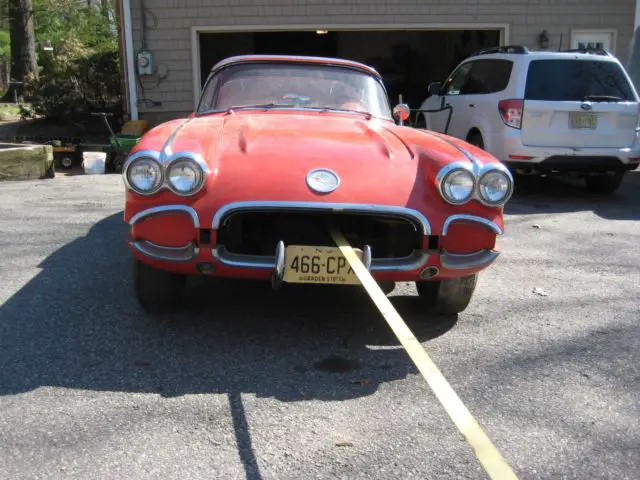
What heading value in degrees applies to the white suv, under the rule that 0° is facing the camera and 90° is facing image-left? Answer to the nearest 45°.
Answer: approximately 135°

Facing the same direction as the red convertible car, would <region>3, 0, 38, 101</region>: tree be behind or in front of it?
behind

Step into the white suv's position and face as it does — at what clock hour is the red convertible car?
The red convertible car is roughly at 8 o'clock from the white suv.

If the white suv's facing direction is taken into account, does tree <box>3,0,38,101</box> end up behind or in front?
in front

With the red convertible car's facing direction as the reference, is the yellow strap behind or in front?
in front

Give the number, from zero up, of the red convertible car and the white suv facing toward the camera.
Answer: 1

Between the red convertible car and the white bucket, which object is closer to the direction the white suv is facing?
the white bucket

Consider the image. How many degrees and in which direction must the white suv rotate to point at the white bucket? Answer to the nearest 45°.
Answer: approximately 45° to its left

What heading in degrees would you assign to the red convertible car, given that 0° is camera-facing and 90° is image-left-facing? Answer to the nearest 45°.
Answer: approximately 0°

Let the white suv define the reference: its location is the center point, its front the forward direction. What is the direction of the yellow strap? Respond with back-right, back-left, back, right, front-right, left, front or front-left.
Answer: back-left

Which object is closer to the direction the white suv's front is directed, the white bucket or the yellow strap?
the white bucket
